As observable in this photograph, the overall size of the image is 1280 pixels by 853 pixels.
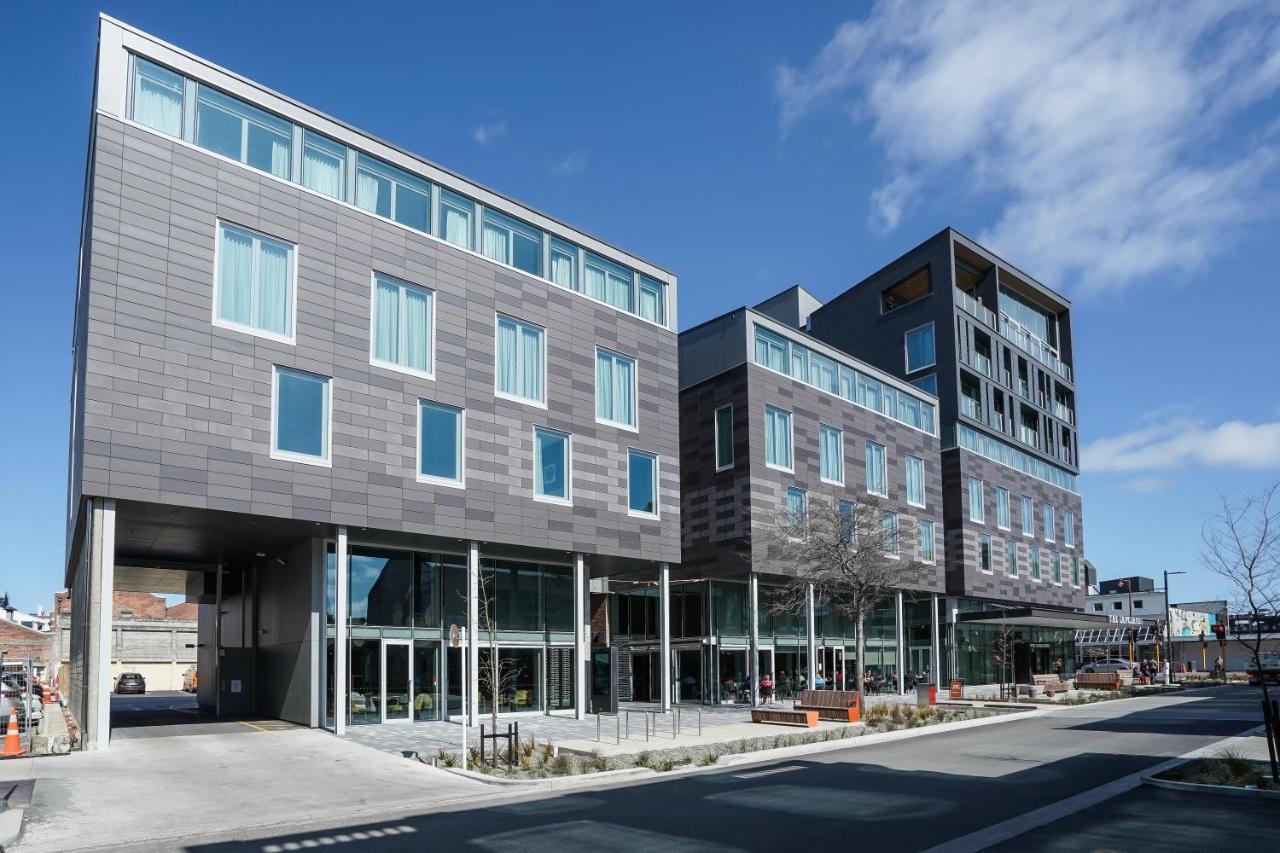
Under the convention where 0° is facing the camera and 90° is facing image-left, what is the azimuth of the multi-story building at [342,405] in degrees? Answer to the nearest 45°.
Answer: approximately 315°

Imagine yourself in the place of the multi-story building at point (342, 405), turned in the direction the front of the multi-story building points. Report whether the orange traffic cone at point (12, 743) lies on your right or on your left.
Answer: on your right
